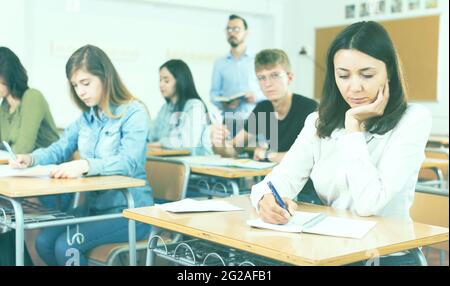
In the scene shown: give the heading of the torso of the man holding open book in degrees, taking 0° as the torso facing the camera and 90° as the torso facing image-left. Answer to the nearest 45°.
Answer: approximately 0°

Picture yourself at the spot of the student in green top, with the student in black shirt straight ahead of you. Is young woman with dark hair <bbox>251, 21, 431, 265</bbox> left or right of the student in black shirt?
right

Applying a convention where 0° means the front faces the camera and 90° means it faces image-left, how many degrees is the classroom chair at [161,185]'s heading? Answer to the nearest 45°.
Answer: approximately 45°

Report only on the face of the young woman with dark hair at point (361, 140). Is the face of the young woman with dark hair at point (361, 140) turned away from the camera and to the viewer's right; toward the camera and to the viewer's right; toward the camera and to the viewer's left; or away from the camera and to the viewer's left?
toward the camera and to the viewer's left

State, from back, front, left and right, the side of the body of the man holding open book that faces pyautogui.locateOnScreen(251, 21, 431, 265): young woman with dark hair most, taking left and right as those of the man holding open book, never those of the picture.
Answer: front

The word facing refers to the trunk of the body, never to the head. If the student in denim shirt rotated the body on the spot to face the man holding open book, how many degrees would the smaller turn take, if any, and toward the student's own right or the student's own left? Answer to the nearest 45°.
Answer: approximately 180°
